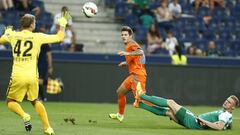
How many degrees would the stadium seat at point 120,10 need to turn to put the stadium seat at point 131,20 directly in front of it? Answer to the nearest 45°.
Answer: approximately 90° to its left

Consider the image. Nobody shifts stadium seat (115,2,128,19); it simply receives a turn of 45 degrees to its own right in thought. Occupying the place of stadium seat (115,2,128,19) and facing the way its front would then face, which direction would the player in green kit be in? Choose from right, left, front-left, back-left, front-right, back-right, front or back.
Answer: left

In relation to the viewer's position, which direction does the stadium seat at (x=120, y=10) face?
facing the viewer and to the left of the viewer

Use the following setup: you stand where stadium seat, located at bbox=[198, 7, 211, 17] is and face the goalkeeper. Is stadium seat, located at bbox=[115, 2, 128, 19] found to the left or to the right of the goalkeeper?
right

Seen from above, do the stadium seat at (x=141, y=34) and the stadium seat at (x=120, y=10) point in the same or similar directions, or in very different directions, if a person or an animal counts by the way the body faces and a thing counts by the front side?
same or similar directions

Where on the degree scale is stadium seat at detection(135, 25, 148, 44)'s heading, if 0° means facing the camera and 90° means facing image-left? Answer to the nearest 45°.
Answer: approximately 45°

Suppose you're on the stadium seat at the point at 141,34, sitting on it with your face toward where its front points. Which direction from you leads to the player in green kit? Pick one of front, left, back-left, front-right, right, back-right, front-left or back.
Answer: front-left

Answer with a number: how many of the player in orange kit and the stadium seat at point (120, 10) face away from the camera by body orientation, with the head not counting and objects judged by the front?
0

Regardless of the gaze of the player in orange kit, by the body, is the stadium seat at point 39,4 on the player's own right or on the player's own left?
on the player's own right

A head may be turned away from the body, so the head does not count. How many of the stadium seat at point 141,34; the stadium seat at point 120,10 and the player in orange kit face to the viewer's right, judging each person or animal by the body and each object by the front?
0

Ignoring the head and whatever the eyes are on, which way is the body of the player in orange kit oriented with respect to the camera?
to the viewer's left

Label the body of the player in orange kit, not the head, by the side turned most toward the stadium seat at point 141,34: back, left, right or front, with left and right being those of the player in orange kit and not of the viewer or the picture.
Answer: right

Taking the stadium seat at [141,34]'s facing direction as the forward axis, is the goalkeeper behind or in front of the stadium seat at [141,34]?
in front
